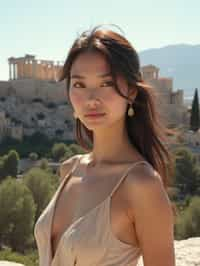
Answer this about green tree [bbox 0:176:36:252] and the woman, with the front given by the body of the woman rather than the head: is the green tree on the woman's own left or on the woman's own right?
on the woman's own right

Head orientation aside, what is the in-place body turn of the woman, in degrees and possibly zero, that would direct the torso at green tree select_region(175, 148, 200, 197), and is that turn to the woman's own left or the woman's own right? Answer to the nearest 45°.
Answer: approximately 135° to the woman's own right

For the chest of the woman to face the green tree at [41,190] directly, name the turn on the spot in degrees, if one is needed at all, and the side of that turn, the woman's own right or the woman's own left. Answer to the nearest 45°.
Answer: approximately 135° to the woman's own right

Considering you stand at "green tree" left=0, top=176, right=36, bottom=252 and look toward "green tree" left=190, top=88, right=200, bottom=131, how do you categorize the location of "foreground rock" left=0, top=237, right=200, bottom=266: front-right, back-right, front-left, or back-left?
back-right

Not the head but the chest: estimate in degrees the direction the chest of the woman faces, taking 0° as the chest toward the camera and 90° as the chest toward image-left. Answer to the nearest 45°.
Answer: approximately 45°

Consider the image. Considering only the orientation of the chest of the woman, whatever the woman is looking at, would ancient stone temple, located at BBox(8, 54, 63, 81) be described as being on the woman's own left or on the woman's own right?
on the woman's own right

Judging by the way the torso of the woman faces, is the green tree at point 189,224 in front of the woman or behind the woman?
behind

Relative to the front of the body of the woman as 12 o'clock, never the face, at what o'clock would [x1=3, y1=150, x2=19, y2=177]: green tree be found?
The green tree is roughly at 4 o'clock from the woman.

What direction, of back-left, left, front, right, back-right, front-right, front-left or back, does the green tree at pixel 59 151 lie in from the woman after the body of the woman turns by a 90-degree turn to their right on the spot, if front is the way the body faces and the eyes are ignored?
front-right
